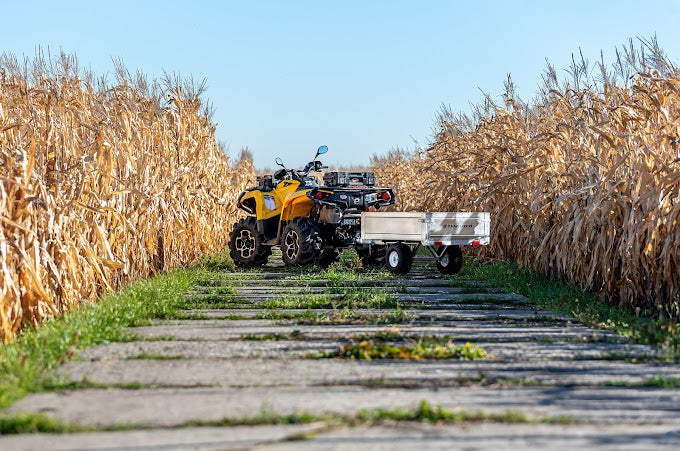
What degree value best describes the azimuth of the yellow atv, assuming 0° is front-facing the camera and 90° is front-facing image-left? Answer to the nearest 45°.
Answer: approximately 135°

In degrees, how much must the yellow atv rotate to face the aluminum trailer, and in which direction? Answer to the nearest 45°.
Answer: approximately 180°

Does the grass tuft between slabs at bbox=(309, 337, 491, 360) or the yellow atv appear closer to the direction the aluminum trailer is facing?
the yellow atv

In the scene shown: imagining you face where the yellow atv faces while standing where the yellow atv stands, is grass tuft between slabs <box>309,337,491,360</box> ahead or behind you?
behind

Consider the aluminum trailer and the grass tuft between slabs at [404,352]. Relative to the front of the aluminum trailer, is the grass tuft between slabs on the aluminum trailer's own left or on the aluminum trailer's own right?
on the aluminum trailer's own left
